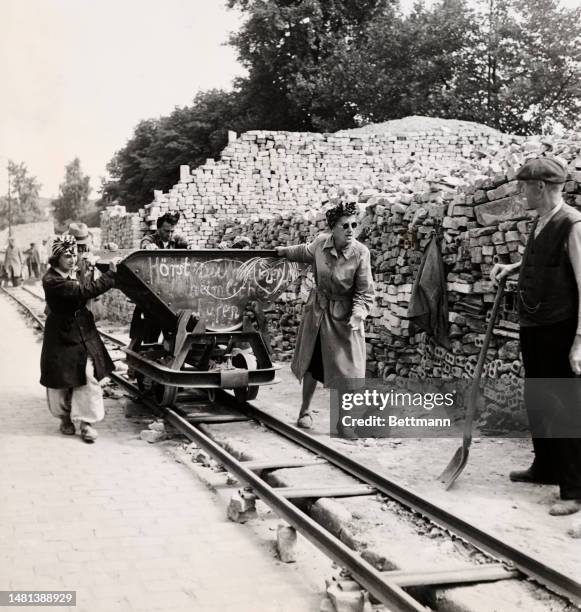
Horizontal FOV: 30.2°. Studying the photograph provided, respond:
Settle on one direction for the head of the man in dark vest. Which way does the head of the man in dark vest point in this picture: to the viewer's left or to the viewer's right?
to the viewer's left

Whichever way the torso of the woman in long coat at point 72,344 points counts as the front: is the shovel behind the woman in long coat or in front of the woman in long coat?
in front

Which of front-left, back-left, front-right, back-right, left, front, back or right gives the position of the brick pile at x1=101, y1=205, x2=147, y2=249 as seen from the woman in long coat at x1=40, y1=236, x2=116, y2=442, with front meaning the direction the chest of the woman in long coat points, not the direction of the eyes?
back-left

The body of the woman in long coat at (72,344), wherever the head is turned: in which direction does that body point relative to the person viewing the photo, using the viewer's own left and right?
facing the viewer and to the right of the viewer

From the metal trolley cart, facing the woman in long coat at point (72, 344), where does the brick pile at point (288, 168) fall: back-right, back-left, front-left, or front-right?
back-right

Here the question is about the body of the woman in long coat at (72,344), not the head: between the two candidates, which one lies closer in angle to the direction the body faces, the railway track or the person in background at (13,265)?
the railway track

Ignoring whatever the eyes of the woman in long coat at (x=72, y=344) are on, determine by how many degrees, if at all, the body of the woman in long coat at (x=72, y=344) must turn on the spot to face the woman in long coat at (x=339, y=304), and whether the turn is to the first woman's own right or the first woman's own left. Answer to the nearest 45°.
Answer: approximately 45° to the first woman's own left

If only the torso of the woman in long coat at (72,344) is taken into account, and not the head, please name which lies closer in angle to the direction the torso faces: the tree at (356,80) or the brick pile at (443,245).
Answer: the brick pile

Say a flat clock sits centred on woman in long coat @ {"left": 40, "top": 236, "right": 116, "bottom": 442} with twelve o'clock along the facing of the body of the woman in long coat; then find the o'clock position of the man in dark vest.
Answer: The man in dark vest is roughly at 12 o'clock from the woman in long coat.

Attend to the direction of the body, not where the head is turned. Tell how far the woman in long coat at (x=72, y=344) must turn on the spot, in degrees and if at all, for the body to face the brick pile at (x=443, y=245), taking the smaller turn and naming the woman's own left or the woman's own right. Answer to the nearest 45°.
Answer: approximately 45° to the woman's own left

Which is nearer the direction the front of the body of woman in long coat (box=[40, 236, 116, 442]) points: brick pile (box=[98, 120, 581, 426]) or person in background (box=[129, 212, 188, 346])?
the brick pile
